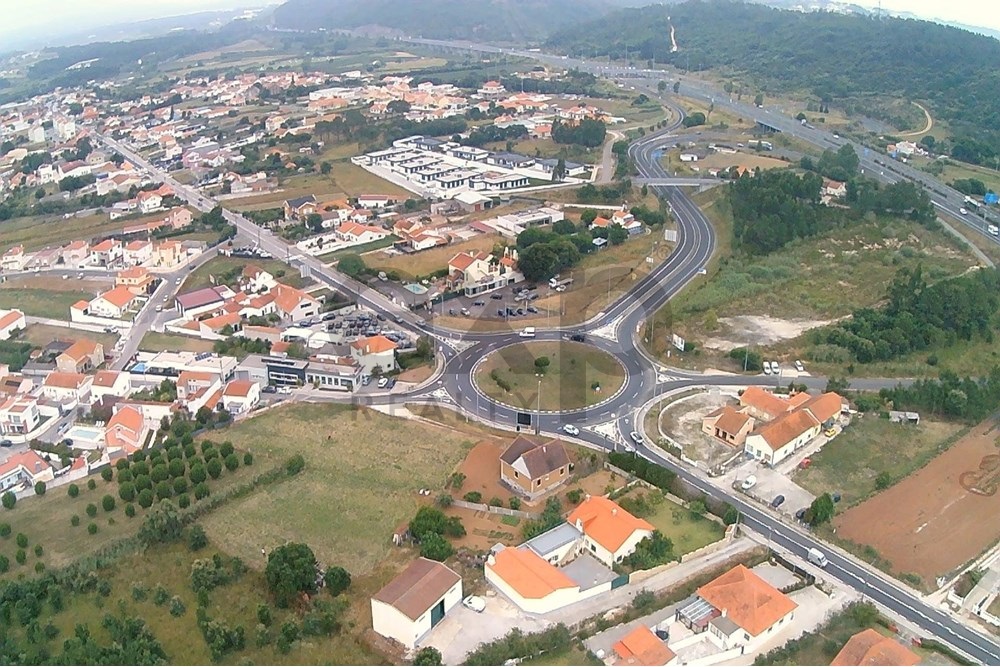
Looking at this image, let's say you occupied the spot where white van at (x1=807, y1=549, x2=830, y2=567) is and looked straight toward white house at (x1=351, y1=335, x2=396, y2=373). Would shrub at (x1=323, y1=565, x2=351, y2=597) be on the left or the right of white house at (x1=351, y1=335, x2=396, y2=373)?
left

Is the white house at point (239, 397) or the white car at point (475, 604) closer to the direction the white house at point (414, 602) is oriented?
the white car

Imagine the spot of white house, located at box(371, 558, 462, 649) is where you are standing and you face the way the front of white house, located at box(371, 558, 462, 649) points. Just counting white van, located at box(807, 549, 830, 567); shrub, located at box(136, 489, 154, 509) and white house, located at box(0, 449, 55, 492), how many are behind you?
2

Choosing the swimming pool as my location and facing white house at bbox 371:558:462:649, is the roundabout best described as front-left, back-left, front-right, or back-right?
front-left

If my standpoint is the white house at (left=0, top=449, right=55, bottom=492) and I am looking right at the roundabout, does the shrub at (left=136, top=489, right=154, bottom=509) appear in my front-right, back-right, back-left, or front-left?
front-right

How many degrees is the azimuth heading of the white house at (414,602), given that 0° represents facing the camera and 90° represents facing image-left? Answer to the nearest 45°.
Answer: approximately 315°

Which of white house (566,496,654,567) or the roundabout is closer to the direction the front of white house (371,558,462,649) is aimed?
the white house

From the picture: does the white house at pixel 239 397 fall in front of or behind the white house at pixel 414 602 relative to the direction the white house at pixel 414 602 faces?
behind

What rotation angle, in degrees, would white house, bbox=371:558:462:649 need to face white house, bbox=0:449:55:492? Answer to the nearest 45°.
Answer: approximately 180°

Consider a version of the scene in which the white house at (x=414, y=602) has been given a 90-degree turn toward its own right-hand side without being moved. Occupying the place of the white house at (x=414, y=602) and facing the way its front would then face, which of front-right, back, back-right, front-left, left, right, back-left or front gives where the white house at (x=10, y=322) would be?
right

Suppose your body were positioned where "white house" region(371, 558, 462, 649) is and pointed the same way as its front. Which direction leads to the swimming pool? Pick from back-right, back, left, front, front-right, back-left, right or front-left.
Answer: back

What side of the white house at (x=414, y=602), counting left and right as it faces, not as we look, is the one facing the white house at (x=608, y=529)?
left

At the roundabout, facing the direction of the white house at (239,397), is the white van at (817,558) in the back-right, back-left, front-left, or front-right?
back-left

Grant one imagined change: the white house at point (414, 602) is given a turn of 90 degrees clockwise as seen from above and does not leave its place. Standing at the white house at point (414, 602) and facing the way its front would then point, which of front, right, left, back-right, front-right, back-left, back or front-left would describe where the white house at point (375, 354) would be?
back-right

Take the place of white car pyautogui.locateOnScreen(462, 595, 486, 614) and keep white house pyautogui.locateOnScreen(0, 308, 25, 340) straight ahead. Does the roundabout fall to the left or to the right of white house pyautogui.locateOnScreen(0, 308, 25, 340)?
right

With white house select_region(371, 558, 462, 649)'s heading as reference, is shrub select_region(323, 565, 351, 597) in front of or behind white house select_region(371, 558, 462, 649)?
behind

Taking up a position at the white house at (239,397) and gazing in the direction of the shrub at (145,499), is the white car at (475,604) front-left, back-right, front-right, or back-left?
front-left

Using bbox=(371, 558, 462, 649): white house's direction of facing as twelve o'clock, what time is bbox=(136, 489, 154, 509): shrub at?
The shrub is roughly at 6 o'clock from the white house.
